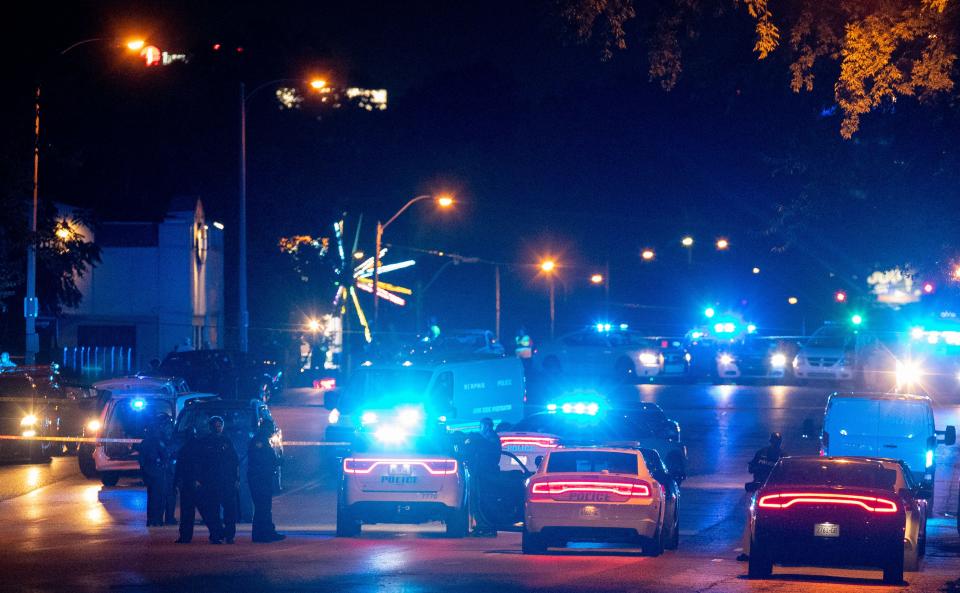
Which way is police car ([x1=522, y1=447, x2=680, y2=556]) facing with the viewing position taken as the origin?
facing away from the viewer

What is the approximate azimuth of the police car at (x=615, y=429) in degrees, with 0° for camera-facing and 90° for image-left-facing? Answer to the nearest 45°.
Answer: approximately 225°

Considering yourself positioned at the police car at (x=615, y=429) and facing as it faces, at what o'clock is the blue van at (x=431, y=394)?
The blue van is roughly at 9 o'clock from the police car.

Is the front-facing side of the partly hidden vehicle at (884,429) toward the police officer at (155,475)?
no

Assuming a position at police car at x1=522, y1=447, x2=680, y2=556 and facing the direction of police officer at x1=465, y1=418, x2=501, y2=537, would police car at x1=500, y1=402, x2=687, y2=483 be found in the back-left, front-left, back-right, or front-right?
front-right

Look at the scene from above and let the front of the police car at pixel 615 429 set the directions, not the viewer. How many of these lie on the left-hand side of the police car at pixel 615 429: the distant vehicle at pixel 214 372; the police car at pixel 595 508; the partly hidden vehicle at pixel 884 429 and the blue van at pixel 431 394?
2

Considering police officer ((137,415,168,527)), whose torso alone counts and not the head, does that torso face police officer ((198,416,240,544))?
no

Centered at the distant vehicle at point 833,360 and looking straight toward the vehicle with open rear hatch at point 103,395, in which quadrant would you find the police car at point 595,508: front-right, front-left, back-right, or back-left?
front-left

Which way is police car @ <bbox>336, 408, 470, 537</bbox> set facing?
away from the camera

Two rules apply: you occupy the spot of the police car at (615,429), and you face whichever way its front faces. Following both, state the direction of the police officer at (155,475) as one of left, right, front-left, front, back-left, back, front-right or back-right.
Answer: back

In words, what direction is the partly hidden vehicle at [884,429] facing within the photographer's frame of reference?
facing away from the viewer

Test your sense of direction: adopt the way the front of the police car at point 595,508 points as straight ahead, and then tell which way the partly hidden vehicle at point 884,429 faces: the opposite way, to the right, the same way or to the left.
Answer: the same way
